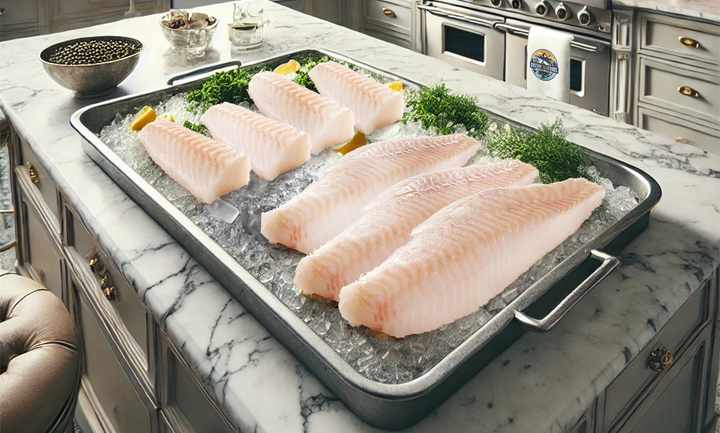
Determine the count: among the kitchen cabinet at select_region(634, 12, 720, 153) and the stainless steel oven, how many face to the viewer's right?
0

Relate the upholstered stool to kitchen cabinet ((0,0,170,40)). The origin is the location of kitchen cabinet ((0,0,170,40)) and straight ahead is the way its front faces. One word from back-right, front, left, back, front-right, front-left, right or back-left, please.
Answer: front-right

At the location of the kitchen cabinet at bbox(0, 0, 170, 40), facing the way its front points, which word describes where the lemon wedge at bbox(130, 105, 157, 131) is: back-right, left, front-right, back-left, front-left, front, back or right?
front-right

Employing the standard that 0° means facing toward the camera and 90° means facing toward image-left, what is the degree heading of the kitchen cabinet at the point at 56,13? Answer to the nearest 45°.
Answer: approximately 315°

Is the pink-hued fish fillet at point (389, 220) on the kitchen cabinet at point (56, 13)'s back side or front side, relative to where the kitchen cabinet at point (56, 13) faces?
on the front side

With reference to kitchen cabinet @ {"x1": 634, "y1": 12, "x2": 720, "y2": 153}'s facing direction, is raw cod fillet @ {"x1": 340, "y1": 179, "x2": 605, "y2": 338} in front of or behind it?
in front

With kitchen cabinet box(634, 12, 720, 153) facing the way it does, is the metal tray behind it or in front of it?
in front

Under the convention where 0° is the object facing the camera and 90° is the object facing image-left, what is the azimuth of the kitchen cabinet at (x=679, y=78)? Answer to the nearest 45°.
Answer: approximately 45°

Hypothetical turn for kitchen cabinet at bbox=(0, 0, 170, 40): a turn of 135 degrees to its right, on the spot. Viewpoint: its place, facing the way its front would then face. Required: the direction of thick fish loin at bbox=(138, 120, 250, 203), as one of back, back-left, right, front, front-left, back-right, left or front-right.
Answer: left

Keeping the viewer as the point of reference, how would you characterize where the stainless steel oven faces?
facing the viewer and to the left of the viewer
